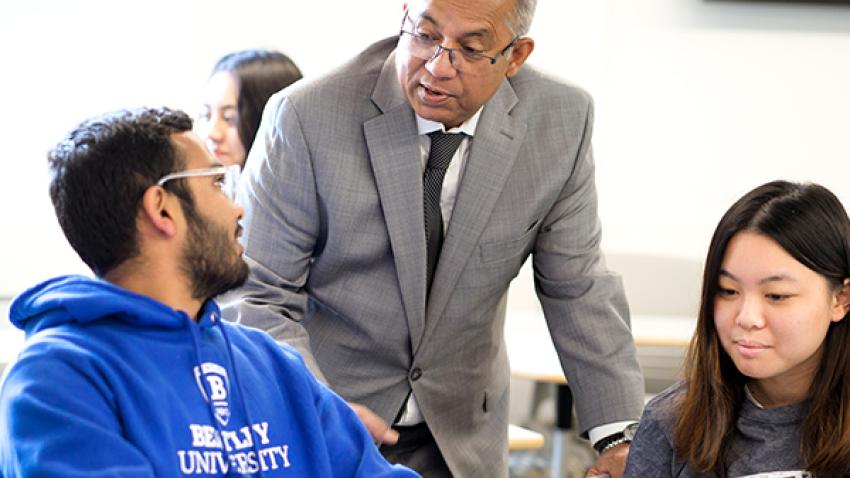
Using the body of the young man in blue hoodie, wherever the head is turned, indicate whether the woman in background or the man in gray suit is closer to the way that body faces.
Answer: the man in gray suit

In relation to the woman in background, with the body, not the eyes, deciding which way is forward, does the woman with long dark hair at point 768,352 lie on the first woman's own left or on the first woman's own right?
on the first woman's own left

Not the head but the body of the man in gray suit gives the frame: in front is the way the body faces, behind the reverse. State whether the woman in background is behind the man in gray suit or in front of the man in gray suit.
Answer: behind

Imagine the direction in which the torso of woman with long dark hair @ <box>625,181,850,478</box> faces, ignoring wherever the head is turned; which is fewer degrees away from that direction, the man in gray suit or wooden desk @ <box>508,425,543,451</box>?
the man in gray suit

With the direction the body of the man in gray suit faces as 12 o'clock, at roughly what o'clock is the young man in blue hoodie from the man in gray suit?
The young man in blue hoodie is roughly at 1 o'clock from the man in gray suit.

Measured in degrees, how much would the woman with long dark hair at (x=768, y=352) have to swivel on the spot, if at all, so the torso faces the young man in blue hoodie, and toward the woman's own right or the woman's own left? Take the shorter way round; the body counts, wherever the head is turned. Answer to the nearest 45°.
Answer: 0° — they already face them

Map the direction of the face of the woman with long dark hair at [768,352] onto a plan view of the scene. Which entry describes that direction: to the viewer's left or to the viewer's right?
to the viewer's left

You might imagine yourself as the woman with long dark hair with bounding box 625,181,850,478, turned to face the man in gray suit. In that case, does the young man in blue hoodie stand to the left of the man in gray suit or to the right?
left

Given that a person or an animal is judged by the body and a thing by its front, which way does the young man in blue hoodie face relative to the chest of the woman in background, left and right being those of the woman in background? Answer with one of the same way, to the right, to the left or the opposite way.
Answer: to the left

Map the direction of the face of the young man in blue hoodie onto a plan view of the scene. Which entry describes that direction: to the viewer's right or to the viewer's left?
to the viewer's right
